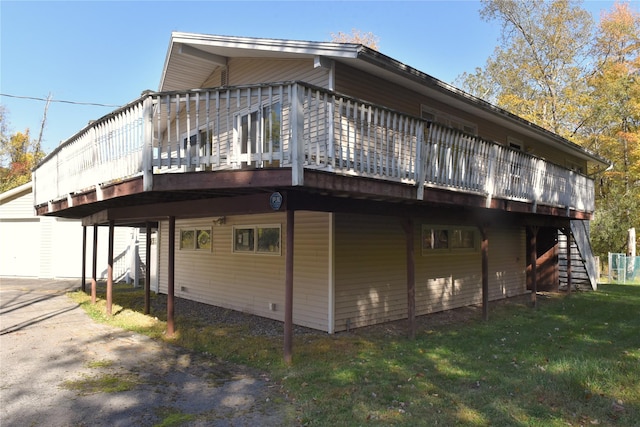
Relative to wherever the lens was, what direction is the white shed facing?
facing the viewer

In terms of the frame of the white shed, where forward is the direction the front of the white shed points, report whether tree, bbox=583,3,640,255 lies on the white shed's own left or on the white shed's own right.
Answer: on the white shed's own left

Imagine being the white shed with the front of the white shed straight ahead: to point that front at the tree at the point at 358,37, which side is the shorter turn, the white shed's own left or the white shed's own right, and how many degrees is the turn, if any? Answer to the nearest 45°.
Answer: approximately 90° to the white shed's own left

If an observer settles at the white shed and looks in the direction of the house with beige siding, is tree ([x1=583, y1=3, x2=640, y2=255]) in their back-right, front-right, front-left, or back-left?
front-left

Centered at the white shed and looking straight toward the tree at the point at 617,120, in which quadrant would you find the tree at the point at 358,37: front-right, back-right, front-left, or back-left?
front-left

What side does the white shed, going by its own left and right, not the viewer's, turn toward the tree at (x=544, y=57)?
left

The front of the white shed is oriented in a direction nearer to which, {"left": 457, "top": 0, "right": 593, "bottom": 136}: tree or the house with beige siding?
the house with beige siding

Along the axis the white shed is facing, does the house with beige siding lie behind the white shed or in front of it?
in front
